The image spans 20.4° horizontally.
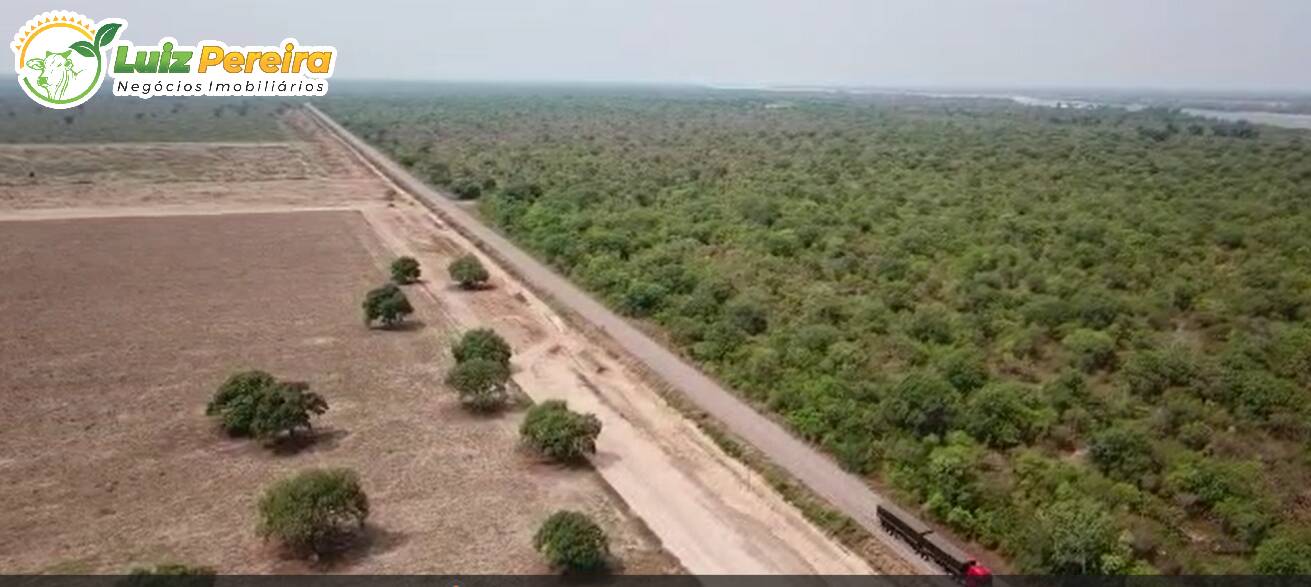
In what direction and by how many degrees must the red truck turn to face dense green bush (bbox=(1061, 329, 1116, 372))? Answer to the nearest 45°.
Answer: approximately 135° to its left

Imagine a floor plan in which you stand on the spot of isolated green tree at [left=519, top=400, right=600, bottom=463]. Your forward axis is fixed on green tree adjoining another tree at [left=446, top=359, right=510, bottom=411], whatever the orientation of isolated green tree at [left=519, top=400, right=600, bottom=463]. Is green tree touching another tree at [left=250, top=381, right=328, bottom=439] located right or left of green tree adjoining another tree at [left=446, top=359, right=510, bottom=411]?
left

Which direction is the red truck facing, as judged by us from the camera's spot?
facing the viewer and to the right of the viewer

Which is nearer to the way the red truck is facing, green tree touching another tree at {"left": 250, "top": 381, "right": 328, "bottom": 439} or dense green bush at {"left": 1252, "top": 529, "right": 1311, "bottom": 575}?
the dense green bush

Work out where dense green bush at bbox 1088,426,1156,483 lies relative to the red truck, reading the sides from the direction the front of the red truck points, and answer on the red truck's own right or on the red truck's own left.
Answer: on the red truck's own left

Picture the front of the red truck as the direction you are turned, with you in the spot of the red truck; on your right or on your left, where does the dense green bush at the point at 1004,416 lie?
on your left

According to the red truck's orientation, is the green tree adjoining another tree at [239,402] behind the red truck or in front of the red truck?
behind
